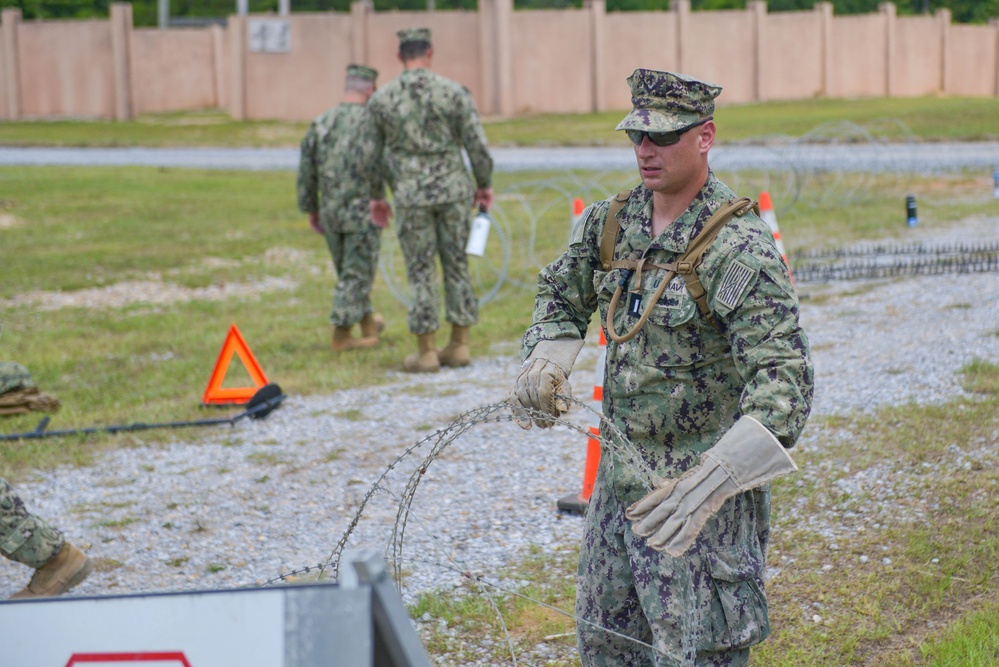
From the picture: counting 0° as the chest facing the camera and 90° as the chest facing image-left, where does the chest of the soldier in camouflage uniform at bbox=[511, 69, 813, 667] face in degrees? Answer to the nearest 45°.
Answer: approximately 45°

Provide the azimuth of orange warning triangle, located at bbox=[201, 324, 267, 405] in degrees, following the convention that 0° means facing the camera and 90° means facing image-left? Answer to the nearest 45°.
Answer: approximately 0°

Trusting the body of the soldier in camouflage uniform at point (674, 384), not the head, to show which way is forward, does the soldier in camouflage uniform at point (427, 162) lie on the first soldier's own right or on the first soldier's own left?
on the first soldier's own right

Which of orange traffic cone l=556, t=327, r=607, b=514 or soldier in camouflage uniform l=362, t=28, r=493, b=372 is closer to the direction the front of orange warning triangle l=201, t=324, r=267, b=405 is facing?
the orange traffic cone

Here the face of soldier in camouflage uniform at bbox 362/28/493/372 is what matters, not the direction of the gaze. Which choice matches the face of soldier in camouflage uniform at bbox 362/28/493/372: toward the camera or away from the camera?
away from the camera

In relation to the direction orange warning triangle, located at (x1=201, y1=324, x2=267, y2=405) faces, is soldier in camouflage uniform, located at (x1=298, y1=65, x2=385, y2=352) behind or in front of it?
behind
